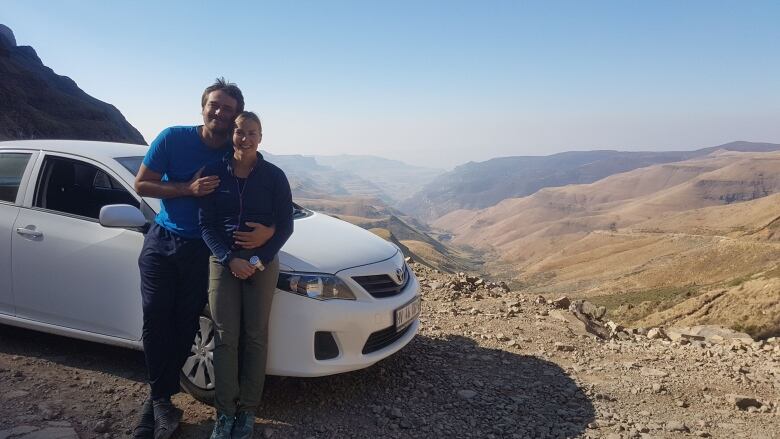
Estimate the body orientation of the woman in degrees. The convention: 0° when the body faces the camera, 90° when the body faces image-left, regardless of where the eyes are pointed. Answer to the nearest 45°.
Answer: approximately 0°

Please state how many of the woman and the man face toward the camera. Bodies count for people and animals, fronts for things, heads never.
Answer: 2

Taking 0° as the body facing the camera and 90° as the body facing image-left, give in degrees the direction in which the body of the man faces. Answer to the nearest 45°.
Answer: approximately 0°
